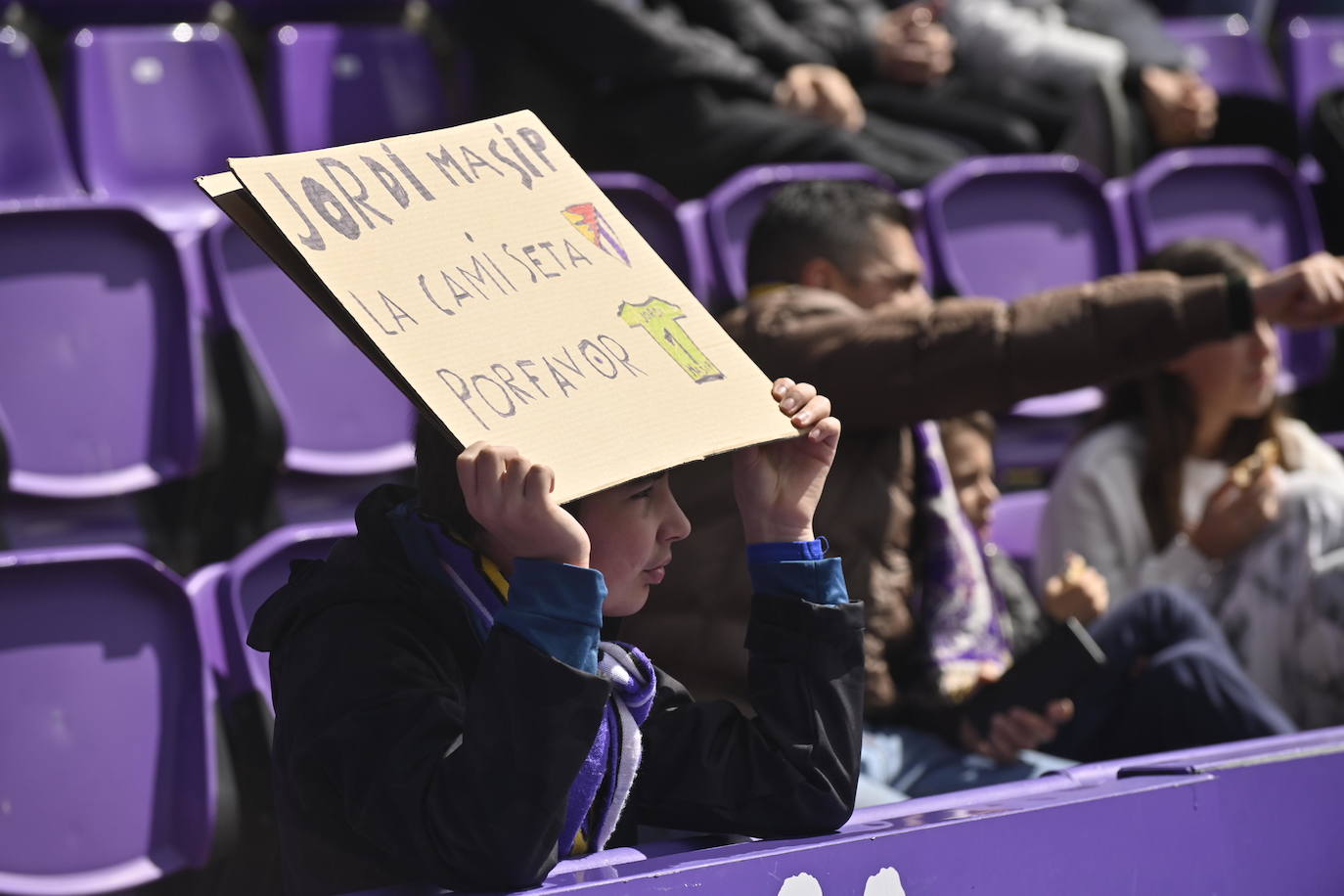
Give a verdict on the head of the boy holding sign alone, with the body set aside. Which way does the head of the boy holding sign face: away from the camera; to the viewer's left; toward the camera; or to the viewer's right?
to the viewer's right

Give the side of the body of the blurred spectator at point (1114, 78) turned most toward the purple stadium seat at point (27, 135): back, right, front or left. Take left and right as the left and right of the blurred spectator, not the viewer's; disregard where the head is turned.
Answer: right

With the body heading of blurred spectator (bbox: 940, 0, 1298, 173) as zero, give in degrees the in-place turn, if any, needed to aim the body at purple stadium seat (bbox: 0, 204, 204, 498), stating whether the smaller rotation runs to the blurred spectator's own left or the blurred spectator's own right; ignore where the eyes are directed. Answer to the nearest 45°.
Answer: approximately 90° to the blurred spectator's own right

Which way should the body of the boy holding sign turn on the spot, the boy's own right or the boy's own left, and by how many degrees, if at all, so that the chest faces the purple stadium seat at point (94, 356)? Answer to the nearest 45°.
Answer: approximately 180°

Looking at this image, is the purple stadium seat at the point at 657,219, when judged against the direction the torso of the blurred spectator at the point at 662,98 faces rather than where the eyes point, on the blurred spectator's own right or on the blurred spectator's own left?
on the blurred spectator's own right

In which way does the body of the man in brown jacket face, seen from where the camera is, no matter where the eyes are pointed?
to the viewer's right

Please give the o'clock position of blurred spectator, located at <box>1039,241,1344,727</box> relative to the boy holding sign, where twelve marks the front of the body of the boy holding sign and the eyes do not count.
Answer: The blurred spectator is roughly at 9 o'clock from the boy holding sign.

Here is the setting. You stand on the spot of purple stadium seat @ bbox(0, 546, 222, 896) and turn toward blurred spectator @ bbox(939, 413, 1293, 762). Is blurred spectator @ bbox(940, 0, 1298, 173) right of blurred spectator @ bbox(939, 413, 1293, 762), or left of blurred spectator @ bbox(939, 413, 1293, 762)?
left

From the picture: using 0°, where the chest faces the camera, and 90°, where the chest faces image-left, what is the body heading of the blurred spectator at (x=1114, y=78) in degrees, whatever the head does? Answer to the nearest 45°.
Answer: approximately 315°
